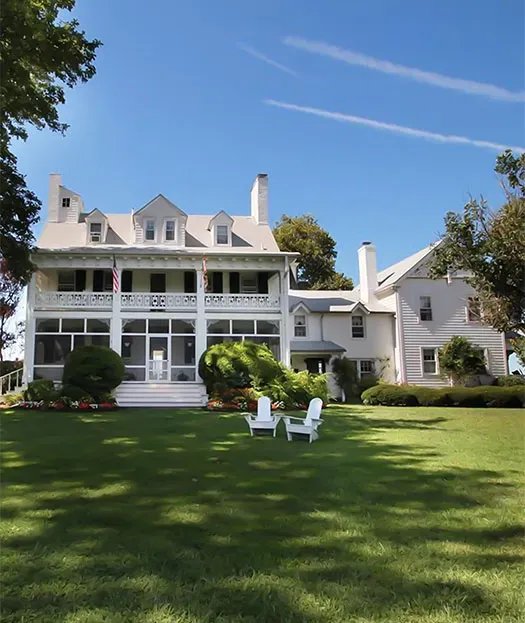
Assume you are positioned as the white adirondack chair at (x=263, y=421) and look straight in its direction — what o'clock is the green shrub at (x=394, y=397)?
The green shrub is roughly at 7 o'clock from the white adirondack chair.

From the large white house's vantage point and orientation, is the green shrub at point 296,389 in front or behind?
in front

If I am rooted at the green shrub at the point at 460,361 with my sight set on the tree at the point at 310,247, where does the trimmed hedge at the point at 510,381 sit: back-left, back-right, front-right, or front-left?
back-right

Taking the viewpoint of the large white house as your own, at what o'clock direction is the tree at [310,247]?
The tree is roughly at 7 o'clock from the large white house.

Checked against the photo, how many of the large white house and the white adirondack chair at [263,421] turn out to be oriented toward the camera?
2

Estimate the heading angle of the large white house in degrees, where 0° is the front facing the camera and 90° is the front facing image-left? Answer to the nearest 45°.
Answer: approximately 0°

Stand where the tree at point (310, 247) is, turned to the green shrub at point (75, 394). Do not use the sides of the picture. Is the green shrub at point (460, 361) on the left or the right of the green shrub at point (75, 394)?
left

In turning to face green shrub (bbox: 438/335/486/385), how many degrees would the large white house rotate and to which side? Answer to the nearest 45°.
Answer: approximately 90° to its left

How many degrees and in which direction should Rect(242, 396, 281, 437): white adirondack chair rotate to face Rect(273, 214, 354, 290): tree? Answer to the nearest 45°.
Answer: approximately 180°

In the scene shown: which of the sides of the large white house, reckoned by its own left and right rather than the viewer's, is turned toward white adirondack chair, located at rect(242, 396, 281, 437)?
front

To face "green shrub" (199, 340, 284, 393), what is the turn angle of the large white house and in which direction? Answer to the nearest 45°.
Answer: approximately 45° to its left

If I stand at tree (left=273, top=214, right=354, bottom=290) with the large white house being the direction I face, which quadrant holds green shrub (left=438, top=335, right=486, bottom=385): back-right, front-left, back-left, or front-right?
front-left
